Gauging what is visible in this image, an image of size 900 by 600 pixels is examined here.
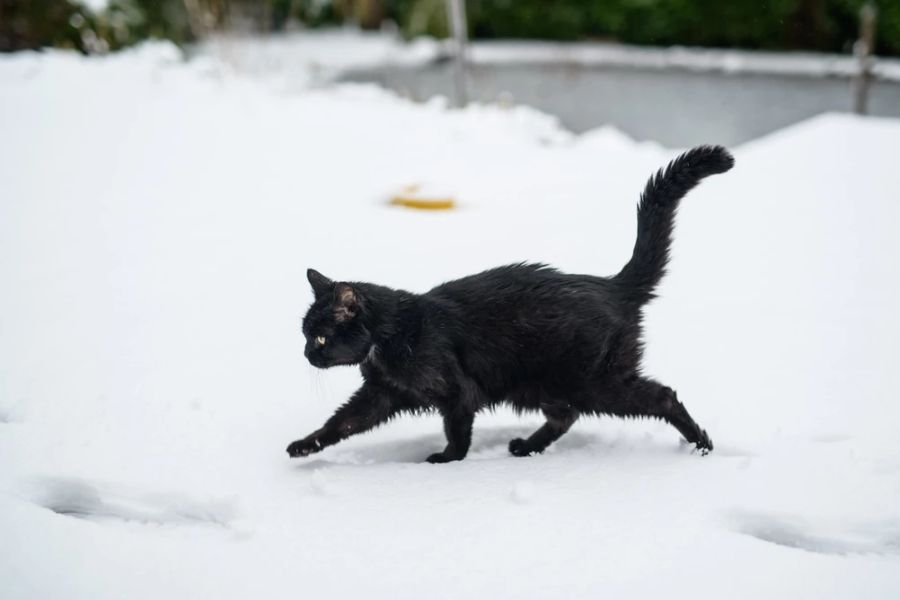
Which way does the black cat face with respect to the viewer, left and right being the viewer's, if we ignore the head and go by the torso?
facing to the left of the viewer

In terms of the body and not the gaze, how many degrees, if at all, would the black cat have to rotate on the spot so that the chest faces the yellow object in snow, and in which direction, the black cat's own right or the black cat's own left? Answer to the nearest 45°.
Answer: approximately 90° to the black cat's own right

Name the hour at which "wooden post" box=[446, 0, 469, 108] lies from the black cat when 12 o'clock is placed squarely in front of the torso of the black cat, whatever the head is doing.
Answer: The wooden post is roughly at 3 o'clock from the black cat.
